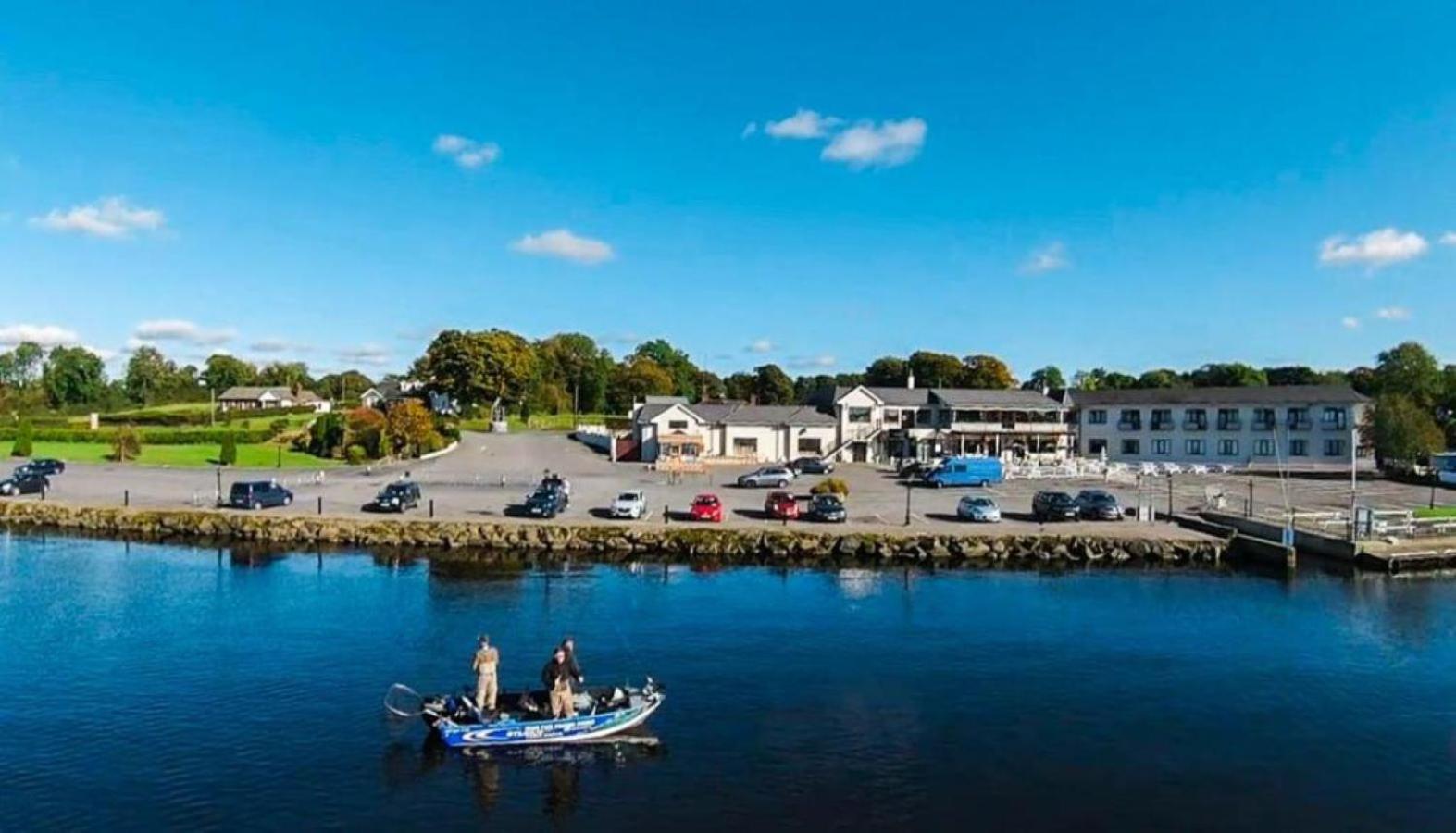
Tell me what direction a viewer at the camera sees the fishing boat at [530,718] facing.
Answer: facing to the right of the viewer

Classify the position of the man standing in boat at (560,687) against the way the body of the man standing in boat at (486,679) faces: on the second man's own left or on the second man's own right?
on the second man's own left
